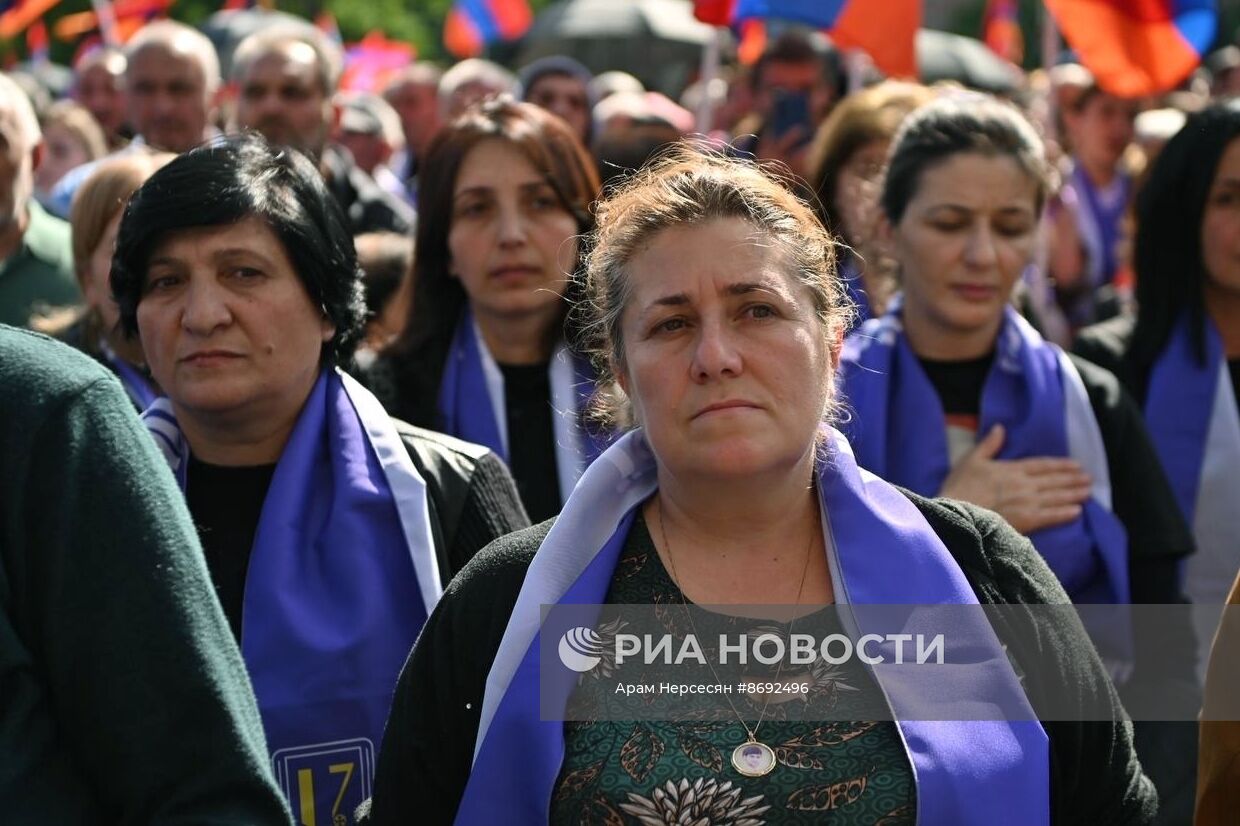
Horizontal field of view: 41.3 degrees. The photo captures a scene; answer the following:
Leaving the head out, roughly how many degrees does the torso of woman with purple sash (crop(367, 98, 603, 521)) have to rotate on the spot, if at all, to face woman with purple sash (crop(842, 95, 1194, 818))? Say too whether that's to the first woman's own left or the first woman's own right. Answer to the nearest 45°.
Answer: approximately 45° to the first woman's own left

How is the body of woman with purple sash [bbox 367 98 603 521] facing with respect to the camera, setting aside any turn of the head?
toward the camera

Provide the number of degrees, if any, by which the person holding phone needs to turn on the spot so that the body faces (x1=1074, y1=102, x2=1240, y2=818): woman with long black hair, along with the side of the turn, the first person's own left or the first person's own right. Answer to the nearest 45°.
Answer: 0° — they already face them

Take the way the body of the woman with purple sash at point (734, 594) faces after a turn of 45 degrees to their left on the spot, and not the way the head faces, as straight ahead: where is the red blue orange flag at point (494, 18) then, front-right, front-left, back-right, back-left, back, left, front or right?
back-left

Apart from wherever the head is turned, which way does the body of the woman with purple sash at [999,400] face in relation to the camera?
toward the camera

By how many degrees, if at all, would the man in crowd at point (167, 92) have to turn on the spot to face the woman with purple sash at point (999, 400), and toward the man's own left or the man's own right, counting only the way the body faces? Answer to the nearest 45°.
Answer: approximately 45° to the man's own left

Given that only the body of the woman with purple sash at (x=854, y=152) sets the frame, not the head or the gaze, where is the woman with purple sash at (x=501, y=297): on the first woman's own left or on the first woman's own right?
on the first woman's own right

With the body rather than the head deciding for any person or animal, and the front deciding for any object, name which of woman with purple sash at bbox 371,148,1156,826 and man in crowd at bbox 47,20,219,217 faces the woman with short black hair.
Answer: the man in crowd

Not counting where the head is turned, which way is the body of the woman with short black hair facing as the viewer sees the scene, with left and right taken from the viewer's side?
facing the viewer and to the left of the viewer

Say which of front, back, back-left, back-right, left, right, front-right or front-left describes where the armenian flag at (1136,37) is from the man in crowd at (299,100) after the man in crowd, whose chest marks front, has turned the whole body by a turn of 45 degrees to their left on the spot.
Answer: left
